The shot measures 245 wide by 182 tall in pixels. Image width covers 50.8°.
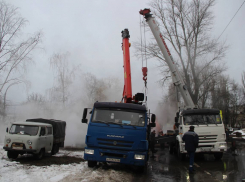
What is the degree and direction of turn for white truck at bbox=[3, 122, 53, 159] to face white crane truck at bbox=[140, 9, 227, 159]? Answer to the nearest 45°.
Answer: approximately 135° to its left

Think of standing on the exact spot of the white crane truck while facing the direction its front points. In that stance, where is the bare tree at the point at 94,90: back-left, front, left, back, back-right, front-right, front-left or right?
back-right

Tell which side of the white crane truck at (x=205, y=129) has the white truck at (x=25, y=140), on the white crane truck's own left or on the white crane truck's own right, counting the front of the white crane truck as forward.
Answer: on the white crane truck's own right

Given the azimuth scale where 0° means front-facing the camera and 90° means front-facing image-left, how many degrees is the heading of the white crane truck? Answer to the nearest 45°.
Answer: approximately 0°

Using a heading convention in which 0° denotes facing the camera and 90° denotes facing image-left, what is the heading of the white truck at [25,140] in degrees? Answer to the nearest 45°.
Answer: approximately 45°

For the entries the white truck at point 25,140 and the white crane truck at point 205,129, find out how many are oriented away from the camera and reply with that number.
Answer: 0

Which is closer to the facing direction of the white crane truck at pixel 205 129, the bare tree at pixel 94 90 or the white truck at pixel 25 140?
the white truck
